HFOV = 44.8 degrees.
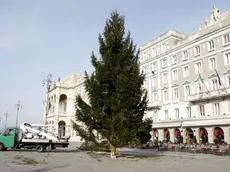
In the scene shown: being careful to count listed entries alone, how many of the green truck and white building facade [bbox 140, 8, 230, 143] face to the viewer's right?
0

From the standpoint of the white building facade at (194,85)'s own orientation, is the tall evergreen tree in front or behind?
in front

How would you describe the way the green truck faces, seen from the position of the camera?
facing to the left of the viewer

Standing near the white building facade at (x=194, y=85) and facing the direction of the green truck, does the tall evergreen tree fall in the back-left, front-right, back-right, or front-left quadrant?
front-left

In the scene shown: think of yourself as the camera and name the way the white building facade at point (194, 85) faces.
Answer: facing the viewer and to the left of the viewer

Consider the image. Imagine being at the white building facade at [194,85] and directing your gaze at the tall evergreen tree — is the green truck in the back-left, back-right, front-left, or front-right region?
front-right

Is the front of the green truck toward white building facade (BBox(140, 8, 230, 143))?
no

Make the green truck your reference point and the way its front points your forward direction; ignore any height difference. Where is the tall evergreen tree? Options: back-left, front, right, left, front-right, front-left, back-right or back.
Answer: back-left

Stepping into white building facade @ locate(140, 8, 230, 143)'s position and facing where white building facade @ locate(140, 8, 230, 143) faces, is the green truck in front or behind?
in front
